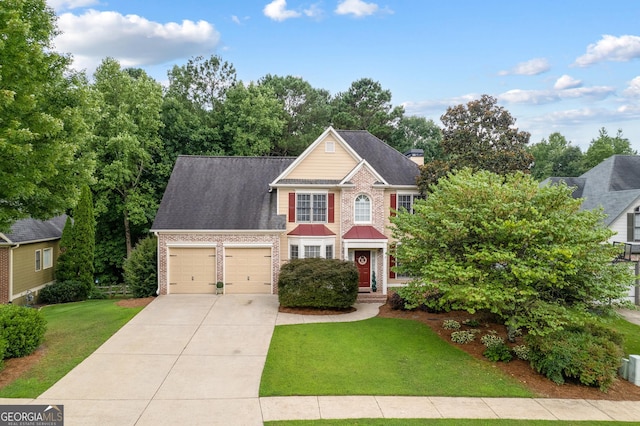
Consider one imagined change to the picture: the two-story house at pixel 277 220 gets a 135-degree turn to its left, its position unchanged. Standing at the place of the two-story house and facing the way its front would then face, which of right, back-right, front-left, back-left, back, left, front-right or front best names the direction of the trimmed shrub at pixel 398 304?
right

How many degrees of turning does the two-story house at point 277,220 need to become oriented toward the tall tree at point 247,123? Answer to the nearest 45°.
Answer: approximately 180°

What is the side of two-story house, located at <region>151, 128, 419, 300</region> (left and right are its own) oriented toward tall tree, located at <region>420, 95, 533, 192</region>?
left

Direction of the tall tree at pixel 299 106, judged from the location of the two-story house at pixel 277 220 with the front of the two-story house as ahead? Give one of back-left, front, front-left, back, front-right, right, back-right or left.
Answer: back

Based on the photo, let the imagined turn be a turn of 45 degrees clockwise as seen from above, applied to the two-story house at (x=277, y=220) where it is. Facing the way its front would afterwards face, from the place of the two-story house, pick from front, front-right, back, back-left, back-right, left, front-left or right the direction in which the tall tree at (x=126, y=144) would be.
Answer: right

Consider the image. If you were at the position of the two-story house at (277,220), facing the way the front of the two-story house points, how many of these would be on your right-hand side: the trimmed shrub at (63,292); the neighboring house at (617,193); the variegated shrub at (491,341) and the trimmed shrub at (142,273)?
2

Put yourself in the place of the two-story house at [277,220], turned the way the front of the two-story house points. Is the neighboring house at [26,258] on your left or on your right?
on your right

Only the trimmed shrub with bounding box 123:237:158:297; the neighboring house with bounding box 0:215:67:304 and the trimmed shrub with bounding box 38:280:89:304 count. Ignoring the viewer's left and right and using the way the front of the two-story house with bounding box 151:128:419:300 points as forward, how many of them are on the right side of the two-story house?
3

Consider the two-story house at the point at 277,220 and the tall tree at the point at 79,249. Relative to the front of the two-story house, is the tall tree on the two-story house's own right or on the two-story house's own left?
on the two-story house's own right

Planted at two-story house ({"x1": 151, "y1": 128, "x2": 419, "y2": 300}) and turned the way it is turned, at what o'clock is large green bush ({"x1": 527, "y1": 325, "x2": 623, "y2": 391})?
The large green bush is roughly at 11 o'clock from the two-story house.

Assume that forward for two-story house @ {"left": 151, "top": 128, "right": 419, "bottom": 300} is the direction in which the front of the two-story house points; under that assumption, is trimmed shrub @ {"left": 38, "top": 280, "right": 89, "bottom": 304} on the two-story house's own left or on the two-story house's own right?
on the two-story house's own right

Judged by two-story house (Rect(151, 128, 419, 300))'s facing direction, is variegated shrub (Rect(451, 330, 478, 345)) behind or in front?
in front

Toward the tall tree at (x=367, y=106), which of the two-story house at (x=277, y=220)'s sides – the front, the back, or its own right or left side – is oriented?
back

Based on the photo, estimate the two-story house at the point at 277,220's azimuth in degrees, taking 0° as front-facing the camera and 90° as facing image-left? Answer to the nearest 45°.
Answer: approximately 0°
